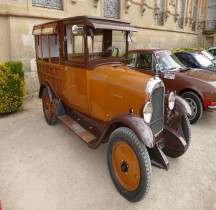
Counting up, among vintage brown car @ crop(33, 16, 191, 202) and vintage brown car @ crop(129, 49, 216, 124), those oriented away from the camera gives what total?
0

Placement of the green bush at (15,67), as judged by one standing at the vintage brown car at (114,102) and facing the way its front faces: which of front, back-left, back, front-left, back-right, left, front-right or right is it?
back

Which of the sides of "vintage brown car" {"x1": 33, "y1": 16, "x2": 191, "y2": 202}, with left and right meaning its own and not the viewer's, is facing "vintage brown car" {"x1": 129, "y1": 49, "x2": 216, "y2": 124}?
left

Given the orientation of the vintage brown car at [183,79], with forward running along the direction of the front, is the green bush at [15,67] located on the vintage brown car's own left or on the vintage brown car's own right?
on the vintage brown car's own right

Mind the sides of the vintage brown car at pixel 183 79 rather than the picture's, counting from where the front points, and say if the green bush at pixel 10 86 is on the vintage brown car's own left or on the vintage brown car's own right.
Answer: on the vintage brown car's own right

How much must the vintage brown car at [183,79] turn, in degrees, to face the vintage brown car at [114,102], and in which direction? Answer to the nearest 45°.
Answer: approximately 90° to its right

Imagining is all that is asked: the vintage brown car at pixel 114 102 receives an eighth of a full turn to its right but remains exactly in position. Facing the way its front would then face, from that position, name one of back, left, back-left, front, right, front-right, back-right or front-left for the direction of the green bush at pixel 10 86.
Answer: back-right

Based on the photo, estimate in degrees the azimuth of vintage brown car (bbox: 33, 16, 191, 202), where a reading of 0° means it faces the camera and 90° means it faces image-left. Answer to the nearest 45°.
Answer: approximately 315°
